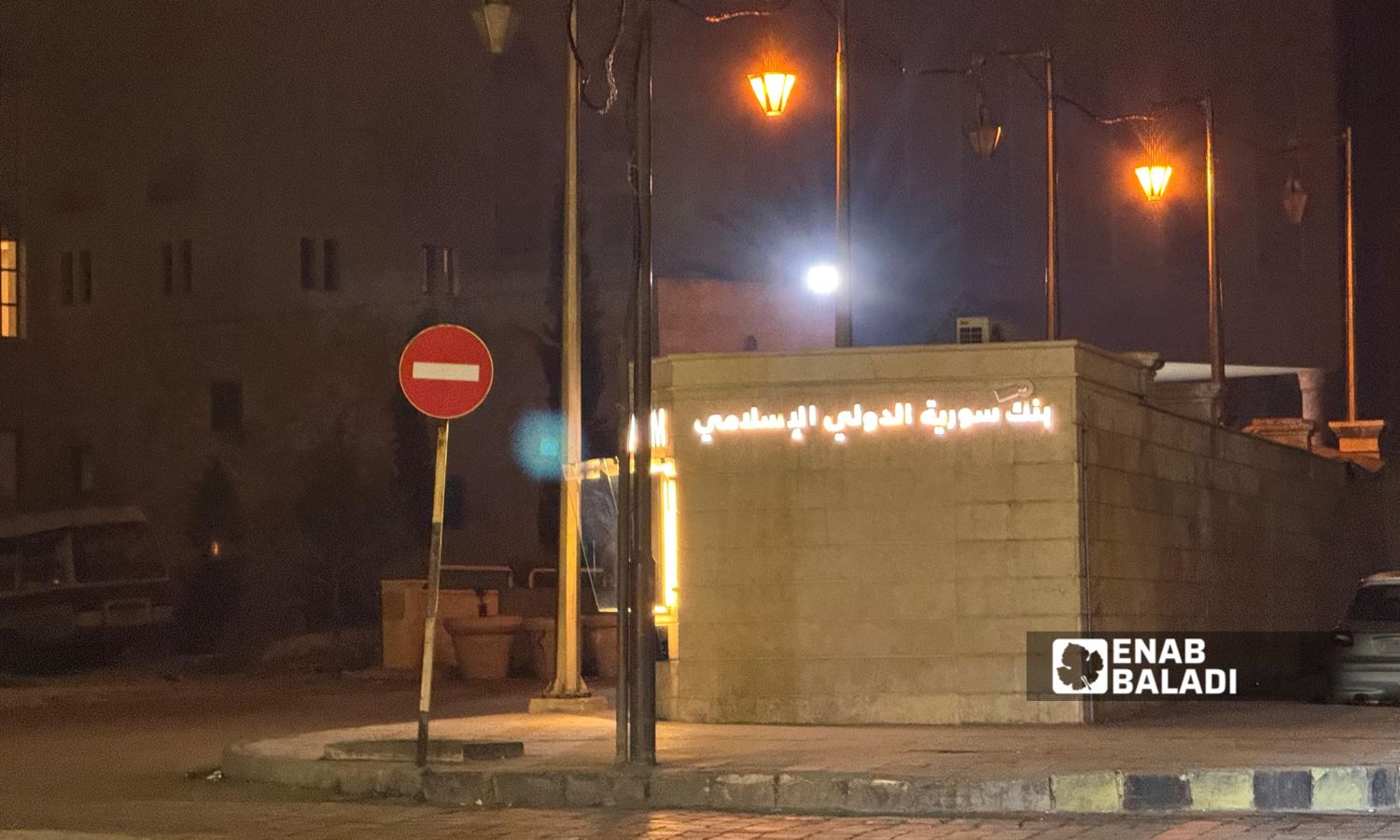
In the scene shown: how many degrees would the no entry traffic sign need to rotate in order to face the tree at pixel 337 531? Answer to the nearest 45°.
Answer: approximately 180°

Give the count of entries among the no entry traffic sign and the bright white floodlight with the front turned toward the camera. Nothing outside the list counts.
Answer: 2
